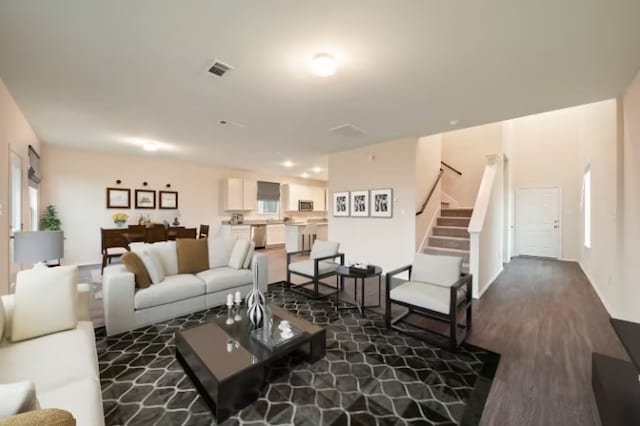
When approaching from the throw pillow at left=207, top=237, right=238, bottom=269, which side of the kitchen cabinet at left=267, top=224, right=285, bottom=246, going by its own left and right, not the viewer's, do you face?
front

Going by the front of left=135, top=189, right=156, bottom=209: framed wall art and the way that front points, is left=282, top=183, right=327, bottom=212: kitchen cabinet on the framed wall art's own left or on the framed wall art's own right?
on the framed wall art's own left

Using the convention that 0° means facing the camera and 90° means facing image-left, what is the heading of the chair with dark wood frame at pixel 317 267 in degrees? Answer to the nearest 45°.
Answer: approximately 45°

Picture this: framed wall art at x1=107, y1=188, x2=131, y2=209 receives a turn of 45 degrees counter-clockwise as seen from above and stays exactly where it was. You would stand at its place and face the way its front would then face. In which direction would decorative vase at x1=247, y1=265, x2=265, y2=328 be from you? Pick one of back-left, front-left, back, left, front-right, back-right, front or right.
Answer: front-right

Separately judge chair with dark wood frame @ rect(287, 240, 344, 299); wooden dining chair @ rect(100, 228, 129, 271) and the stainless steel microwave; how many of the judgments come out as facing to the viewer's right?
1

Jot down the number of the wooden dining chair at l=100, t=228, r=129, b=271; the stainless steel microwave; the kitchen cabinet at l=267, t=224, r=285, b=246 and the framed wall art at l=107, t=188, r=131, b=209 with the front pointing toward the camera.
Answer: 3

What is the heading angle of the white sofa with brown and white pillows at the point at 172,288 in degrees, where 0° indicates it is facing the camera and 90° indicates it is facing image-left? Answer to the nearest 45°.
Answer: approximately 315°

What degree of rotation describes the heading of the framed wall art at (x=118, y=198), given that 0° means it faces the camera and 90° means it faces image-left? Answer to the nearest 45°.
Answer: approximately 0°

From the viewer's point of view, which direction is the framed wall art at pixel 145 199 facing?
toward the camera

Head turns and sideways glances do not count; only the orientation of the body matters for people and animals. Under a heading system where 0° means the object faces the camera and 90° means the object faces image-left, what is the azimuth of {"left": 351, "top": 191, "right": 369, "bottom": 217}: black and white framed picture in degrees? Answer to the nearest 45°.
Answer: approximately 0°

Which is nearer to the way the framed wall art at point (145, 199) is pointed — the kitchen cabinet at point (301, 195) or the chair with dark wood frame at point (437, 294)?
the chair with dark wood frame

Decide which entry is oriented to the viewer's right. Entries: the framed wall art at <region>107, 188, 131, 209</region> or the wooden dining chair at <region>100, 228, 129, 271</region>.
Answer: the wooden dining chair

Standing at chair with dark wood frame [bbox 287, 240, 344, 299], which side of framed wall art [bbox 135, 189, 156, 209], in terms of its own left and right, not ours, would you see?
front

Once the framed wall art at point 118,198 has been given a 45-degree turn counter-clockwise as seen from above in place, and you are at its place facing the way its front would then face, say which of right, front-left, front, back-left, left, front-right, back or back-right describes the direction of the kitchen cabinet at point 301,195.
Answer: front-left

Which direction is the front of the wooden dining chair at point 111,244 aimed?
to the viewer's right

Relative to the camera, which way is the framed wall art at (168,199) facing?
toward the camera

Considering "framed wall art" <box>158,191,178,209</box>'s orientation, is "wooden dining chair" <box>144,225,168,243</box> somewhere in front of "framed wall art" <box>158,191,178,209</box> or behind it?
in front
